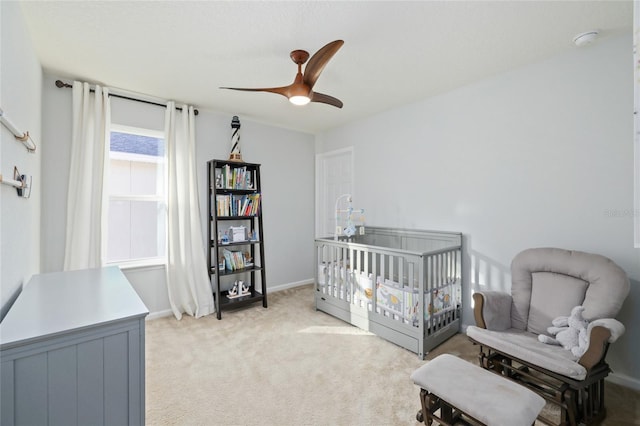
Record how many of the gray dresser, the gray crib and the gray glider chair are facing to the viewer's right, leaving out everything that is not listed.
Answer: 1

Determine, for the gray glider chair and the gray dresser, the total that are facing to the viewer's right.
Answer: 1

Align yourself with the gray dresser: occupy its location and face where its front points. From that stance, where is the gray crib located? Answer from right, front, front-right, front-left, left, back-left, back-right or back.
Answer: front

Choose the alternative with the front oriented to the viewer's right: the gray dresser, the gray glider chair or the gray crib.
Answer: the gray dresser

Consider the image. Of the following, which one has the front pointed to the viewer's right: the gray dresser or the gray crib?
the gray dresser

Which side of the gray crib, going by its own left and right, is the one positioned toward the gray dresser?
front

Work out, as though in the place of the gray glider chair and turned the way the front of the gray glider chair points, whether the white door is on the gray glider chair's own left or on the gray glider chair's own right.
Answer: on the gray glider chair's own right

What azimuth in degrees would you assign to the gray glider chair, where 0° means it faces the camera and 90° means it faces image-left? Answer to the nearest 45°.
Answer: approximately 45°

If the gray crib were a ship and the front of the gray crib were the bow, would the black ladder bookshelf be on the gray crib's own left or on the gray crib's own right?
on the gray crib's own right

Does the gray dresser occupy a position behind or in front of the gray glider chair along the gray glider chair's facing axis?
in front

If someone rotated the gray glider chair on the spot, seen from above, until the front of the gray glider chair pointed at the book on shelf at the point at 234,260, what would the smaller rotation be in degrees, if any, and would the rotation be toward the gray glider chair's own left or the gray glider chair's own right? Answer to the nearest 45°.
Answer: approximately 45° to the gray glider chair's own right

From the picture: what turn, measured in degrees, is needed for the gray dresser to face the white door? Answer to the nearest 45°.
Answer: approximately 45° to its left

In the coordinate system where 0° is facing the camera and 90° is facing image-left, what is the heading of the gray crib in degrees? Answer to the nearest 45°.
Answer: approximately 45°

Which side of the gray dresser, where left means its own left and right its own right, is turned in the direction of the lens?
right
